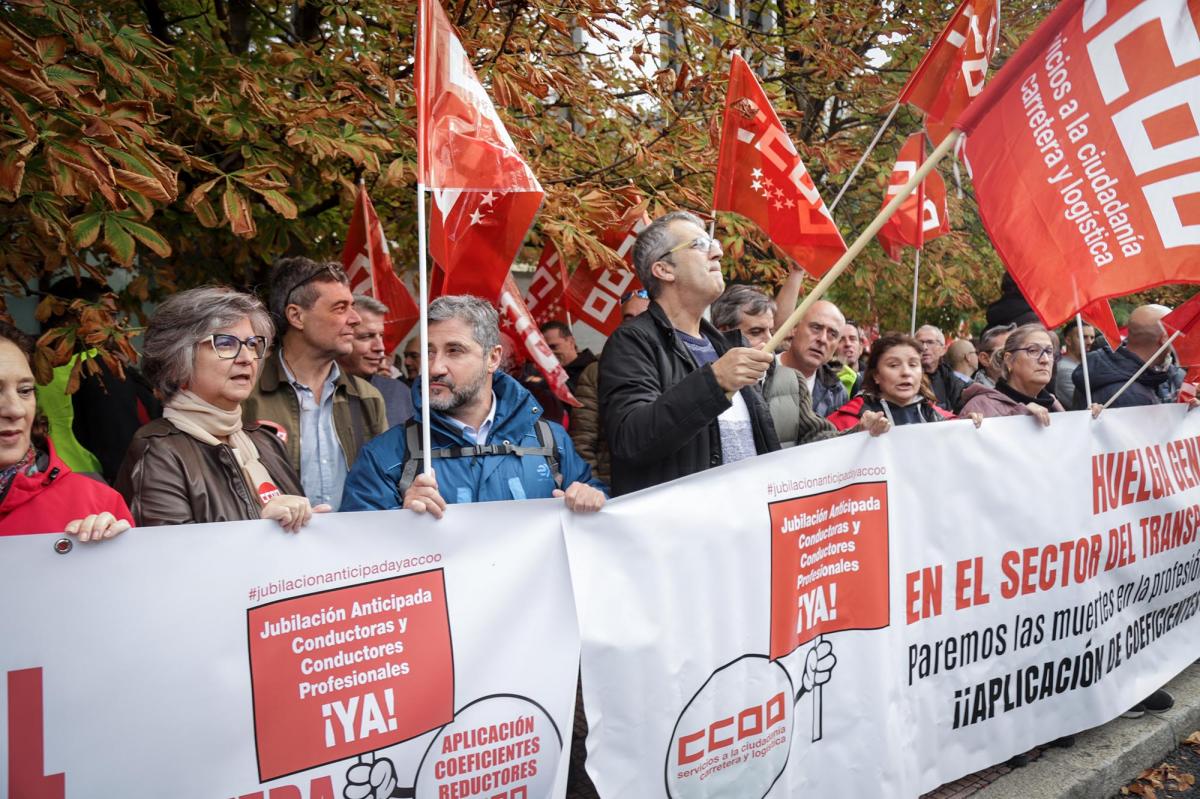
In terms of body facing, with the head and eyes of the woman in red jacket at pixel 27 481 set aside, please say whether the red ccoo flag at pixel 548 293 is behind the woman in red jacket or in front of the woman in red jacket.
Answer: behind

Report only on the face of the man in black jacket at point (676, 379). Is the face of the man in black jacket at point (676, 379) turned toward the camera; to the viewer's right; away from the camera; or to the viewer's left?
to the viewer's right

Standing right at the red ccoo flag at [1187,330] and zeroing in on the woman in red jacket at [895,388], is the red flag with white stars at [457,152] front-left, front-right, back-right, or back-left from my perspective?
front-left

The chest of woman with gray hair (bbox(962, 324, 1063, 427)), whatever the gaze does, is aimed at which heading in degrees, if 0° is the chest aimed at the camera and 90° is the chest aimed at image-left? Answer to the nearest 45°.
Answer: approximately 315°

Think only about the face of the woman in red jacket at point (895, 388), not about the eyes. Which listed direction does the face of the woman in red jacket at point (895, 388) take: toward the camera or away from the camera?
toward the camera

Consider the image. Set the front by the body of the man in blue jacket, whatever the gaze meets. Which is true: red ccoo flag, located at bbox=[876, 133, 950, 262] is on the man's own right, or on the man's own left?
on the man's own left

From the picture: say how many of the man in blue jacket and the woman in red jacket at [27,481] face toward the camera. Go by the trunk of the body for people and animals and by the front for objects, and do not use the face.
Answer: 2

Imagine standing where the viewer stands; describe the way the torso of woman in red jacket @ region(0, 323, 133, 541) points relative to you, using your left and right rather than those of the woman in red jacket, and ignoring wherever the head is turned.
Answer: facing the viewer

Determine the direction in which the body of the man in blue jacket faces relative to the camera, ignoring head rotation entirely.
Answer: toward the camera

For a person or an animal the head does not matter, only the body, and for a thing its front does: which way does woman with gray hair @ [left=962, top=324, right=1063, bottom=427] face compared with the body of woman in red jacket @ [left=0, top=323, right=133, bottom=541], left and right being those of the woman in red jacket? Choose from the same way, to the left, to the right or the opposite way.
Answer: the same way

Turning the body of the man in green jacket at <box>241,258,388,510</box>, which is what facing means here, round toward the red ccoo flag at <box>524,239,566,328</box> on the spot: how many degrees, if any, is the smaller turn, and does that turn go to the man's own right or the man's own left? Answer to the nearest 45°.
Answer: approximately 90° to the man's own left

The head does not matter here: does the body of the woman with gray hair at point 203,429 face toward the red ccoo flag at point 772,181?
no

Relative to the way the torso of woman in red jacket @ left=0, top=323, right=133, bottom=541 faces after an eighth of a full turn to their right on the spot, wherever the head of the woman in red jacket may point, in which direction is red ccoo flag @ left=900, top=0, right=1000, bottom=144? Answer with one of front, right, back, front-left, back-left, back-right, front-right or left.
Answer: back-left

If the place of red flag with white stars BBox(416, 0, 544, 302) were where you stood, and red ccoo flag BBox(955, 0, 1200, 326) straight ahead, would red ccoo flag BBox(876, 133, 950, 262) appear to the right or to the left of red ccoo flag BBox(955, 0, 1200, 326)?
left

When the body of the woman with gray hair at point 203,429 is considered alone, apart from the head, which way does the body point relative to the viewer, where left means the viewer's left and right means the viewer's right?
facing the viewer and to the right of the viewer

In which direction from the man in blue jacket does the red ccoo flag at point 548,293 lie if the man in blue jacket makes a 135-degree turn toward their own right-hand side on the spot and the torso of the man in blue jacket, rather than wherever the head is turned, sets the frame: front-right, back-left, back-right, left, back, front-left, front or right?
front-right

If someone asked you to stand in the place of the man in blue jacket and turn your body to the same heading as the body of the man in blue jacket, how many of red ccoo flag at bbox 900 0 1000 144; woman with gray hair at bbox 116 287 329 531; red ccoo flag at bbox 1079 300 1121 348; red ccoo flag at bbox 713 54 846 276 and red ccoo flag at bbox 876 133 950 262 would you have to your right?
1

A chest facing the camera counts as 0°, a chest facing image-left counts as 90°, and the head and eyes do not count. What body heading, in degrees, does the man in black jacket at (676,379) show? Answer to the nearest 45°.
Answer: approximately 315°
